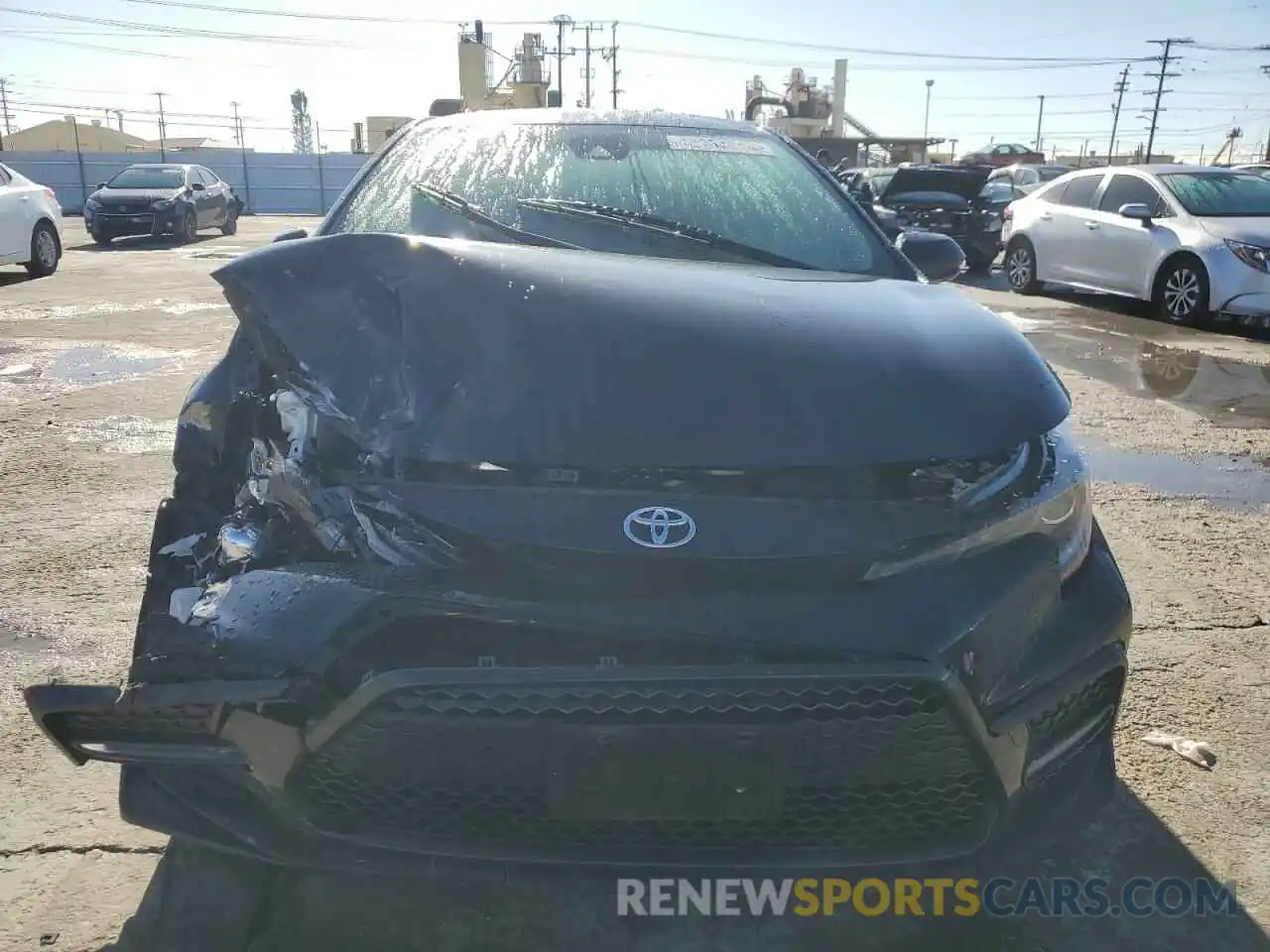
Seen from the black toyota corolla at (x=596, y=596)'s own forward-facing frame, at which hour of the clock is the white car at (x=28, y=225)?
The white car is roughly at 5 o'clock from the black toyota corolla.

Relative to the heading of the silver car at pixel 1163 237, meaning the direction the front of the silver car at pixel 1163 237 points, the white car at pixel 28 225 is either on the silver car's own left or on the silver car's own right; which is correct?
on the silver car's own right

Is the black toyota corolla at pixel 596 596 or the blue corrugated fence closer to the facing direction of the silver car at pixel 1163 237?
the black toyota corolla

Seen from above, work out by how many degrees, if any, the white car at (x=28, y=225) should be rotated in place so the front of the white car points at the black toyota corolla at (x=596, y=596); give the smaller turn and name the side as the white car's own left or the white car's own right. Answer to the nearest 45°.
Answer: approximately 45° to the white car's own left

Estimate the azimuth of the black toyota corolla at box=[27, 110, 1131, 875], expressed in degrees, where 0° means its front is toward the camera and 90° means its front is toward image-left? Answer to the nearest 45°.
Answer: approximately 0°

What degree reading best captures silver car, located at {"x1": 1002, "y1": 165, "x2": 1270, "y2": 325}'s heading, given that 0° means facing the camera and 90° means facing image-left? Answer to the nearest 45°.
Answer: approximately 315°

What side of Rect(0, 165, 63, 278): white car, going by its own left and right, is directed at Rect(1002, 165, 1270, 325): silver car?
left
